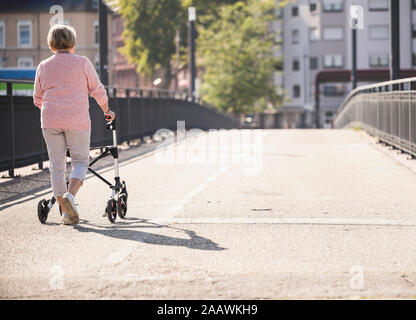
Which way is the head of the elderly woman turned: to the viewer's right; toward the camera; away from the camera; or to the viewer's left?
away from the camera

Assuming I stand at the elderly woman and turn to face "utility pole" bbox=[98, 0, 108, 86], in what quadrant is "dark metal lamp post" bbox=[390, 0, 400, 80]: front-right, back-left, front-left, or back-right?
front-right

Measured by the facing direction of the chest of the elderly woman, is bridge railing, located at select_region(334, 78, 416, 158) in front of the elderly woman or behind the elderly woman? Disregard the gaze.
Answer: in front

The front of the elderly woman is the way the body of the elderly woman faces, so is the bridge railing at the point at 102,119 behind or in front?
in front

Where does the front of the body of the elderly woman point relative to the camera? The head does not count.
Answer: away from the camera

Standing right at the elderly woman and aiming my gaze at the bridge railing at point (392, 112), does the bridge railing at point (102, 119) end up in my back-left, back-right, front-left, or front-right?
front-left

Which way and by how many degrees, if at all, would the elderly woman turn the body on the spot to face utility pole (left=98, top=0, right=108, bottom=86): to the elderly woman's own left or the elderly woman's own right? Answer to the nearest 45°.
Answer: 0° — they already face it

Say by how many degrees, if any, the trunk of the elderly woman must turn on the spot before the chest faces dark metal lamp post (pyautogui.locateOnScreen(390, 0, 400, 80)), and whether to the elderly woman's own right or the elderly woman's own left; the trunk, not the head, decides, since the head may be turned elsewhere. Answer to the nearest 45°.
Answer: approximately 45° to the elderly woman's own right
